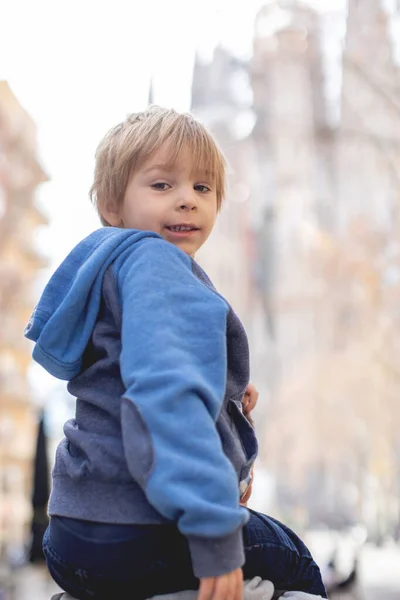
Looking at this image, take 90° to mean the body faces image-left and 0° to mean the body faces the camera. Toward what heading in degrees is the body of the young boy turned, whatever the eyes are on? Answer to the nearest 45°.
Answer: approximately 270°
